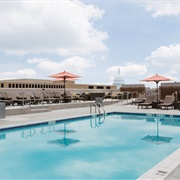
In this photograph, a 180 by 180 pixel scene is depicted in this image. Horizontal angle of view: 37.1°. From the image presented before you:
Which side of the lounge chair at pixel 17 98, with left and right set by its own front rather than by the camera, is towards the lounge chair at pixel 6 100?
right

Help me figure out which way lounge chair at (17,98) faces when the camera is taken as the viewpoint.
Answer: facing the viewer and to the right of the viewer
